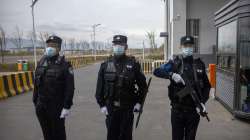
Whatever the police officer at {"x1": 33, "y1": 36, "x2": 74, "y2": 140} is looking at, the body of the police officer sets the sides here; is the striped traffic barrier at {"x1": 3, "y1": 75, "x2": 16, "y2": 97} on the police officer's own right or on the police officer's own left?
on the police officer's own right

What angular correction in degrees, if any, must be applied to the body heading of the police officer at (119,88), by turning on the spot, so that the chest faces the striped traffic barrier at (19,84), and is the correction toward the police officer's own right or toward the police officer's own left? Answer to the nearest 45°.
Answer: approximately 135° to the police officer's own right

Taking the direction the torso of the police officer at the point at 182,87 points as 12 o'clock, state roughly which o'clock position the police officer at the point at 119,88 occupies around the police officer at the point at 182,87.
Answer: the police officer at the point at 119,88 is roughly at 3 o'clock from the police officer at the point at 182,87.

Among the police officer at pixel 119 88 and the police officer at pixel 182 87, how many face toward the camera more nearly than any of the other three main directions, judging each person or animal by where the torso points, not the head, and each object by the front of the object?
2

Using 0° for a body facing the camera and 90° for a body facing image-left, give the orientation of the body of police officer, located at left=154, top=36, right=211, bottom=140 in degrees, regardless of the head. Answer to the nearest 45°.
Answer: approximately 0°

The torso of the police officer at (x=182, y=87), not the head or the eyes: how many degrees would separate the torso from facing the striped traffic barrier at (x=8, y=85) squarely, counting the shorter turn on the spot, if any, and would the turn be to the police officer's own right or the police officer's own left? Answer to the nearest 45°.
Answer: approximately 135° to the police officer's own right

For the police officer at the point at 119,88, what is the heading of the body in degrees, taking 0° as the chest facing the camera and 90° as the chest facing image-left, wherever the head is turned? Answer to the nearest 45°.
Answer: approximately 0°

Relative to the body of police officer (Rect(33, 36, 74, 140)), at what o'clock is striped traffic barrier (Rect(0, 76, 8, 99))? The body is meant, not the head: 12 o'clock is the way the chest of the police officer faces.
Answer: The striped traffic barrier is roughly at 4 o'clock from the police officer.

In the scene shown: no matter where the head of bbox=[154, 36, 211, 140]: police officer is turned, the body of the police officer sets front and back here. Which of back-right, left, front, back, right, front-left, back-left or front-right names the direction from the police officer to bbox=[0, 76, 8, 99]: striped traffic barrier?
back-right

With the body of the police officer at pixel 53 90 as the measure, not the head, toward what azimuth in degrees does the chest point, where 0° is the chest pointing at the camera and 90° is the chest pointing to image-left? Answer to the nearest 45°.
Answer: approximately 45°

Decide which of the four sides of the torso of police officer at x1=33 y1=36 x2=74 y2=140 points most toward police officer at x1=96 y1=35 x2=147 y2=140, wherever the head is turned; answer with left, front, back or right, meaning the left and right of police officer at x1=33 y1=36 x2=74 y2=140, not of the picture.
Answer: left
